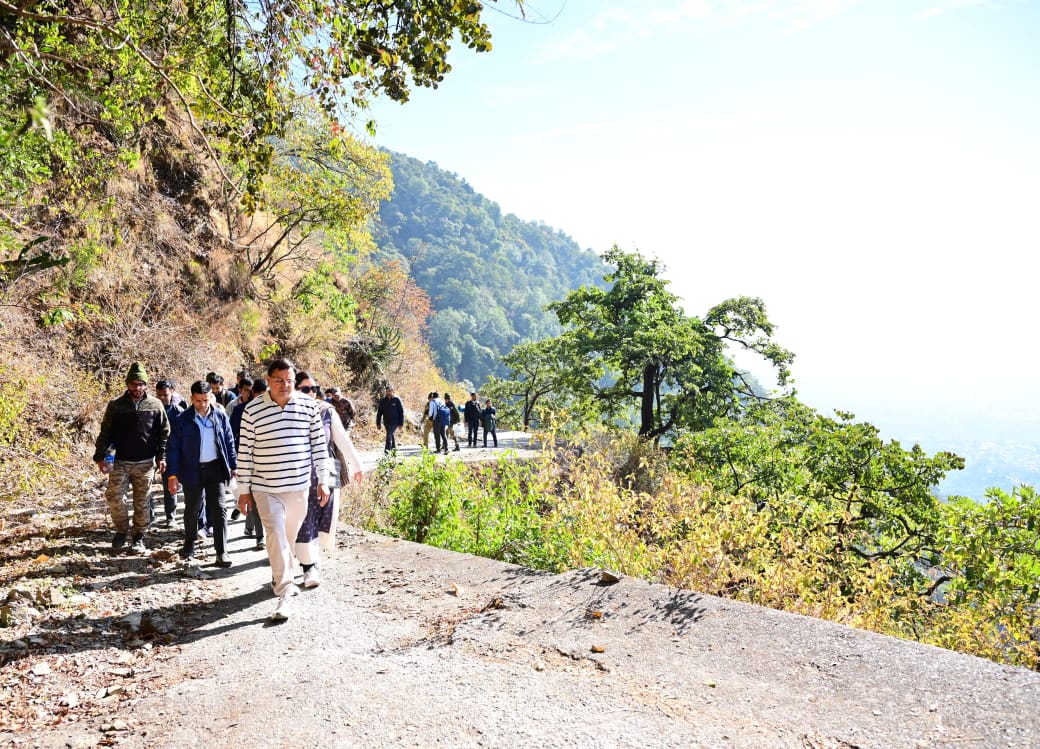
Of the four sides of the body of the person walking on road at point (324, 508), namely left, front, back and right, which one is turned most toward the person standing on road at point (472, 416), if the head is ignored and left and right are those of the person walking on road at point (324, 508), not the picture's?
back

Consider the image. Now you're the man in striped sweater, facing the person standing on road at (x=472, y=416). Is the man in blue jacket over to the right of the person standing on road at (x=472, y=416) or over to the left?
left

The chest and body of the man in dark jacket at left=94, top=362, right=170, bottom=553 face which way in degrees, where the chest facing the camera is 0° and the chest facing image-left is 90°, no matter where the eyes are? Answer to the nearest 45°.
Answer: approximately 0°

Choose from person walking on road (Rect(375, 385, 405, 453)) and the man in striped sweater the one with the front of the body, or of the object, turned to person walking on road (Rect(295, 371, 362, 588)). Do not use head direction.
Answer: person walking on road (Rect(375, 385, 405, 453))

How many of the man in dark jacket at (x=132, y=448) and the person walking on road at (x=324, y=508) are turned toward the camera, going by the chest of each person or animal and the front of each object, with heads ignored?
2

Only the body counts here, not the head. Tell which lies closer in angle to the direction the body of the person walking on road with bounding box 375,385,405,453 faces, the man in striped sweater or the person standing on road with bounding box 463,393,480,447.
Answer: the man in striped sweater

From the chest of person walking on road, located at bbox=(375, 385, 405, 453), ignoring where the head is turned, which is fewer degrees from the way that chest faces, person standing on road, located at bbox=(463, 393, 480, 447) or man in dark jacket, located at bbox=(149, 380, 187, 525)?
the man in dark jacket

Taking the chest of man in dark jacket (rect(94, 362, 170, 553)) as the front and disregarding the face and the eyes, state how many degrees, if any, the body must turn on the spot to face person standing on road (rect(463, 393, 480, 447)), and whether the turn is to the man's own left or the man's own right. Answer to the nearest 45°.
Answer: approximately 135° to the man's own left

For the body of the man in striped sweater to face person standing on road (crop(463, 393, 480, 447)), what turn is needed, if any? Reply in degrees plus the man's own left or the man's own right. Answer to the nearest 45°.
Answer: approximately 180°
